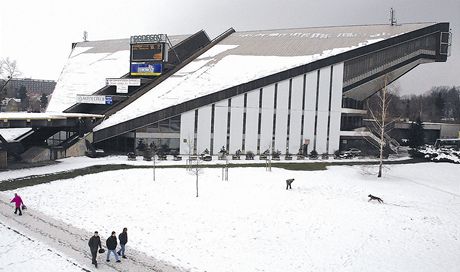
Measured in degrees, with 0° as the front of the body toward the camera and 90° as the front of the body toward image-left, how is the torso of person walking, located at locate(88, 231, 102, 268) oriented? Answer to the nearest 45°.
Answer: approximately 315°
